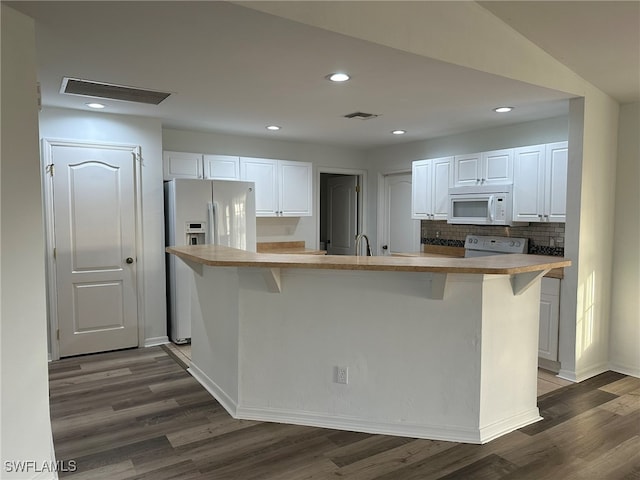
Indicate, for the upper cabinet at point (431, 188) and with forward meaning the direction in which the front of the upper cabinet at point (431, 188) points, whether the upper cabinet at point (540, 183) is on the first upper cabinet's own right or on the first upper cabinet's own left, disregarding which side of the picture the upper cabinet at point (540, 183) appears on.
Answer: on the first upper cabinet's own left

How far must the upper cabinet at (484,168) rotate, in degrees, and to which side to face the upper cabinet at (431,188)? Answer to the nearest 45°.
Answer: approximately 90° to its right

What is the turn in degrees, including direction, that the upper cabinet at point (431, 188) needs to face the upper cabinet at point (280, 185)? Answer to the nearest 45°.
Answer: approximately 45° to its right

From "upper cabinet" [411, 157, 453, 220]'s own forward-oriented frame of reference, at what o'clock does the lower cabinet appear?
The lower cabinet is roughly at 9 o'clock from the upper cabinet.

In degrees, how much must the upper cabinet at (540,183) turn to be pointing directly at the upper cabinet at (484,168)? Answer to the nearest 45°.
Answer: approximately 90° to its right

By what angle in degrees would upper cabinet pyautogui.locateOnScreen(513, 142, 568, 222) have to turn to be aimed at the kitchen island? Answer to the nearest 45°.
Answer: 0° — it already faces it
